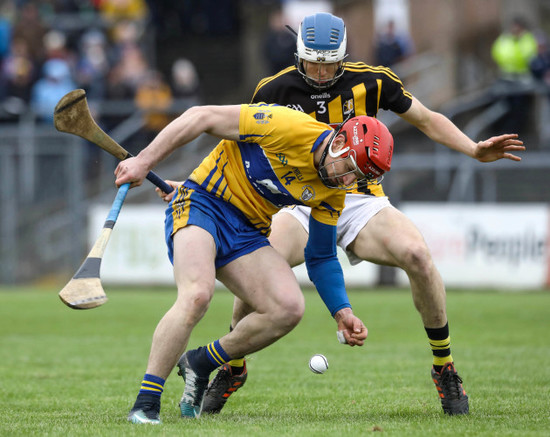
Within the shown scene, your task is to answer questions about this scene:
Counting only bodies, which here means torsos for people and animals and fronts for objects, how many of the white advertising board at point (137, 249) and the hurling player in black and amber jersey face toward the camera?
2

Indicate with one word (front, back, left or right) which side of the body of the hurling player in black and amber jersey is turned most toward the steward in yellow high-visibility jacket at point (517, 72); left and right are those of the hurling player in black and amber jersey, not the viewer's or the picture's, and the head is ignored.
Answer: back

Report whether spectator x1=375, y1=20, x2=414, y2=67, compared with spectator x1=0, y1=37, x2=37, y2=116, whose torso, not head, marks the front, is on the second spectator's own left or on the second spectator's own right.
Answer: on the second spectator's own left

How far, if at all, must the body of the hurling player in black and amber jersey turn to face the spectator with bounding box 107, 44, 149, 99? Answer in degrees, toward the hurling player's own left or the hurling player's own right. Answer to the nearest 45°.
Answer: approximately 180°

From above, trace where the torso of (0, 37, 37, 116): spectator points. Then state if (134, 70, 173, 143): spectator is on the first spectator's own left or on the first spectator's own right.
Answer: on the first spectator's own left

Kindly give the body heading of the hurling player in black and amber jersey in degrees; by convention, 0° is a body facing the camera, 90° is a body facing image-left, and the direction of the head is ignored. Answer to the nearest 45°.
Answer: approximately 0°
